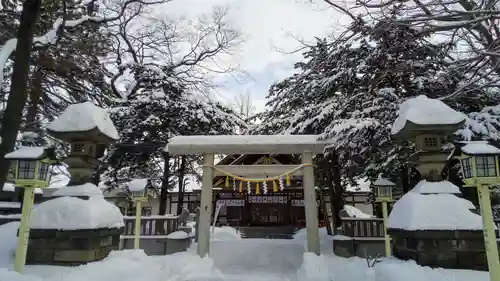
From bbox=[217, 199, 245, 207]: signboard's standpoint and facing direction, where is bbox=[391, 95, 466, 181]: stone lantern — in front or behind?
in front

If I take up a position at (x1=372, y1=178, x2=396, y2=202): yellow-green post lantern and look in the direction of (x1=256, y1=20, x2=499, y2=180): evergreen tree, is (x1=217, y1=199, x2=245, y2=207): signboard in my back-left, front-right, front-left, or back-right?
front-left

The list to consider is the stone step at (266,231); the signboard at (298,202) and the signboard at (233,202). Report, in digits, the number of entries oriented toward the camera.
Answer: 3

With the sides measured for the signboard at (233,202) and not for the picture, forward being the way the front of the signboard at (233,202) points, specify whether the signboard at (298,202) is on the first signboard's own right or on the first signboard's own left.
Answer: on the first signboard's own left

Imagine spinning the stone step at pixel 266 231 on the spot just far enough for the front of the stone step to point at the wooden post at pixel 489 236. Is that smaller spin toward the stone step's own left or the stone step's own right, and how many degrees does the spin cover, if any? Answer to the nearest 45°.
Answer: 0° — it already faces it

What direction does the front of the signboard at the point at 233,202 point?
toward the camera

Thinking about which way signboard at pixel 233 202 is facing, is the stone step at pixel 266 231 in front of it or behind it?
in front

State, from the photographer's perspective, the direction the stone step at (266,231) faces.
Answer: facing the viewer

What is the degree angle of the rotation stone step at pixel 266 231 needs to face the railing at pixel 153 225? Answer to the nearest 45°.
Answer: approximately 45° to its right

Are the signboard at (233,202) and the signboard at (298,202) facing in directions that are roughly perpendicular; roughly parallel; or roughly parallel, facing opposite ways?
roughly parallel

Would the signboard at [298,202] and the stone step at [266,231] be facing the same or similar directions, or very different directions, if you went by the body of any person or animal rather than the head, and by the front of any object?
same or similar directions

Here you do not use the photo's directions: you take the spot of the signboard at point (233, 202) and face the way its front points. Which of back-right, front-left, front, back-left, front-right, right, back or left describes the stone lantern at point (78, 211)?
front

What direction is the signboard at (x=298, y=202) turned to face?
toward the camera

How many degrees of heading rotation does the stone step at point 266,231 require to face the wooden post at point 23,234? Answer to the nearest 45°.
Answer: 0° — it already faces it

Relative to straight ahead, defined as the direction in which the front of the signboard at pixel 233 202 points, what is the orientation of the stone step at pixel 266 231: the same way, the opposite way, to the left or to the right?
the same way

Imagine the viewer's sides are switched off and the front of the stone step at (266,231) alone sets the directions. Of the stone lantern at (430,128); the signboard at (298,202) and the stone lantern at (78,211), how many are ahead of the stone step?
2

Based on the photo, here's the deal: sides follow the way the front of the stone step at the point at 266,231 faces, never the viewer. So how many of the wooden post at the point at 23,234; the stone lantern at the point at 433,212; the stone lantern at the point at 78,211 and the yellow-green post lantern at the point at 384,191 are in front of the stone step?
4
